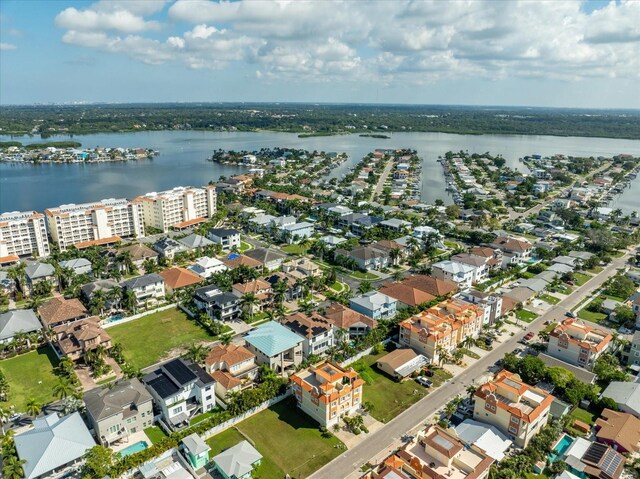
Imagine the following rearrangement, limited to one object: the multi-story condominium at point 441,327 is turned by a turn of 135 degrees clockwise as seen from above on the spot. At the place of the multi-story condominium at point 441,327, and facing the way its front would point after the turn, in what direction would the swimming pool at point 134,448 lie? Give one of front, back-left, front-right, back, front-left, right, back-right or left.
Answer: front-left

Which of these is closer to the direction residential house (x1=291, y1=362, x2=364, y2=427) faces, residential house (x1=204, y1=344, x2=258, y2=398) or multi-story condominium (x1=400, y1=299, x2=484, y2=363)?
the multi-story condominium

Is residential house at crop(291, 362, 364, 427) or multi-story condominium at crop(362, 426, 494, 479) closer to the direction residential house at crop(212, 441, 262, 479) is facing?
the multi-story condominium

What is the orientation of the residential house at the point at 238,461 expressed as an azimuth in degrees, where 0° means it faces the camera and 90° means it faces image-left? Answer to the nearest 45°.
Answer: approximately 315°

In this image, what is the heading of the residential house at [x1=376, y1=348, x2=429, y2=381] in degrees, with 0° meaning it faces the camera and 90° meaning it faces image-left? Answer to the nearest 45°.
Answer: approximately 315°

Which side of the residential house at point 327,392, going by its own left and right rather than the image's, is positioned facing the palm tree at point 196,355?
back

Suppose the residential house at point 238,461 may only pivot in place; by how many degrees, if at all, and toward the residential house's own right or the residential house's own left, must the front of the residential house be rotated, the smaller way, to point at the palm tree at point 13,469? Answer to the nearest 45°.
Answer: approximately 135° to the residential house's own right

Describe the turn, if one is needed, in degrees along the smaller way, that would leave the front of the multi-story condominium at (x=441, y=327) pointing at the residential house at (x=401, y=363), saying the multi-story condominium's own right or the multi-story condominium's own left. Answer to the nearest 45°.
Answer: approximately 90° to the multi-story condominium's own right

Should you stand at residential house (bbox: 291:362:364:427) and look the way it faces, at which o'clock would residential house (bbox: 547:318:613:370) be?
residential house (bbox: 547:318:613:370) is roughly at 10 o'clock from residential house (bbox: 291:362:364:427).

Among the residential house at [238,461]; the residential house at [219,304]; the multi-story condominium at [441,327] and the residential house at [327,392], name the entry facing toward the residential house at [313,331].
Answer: the residential house at [219,304]
